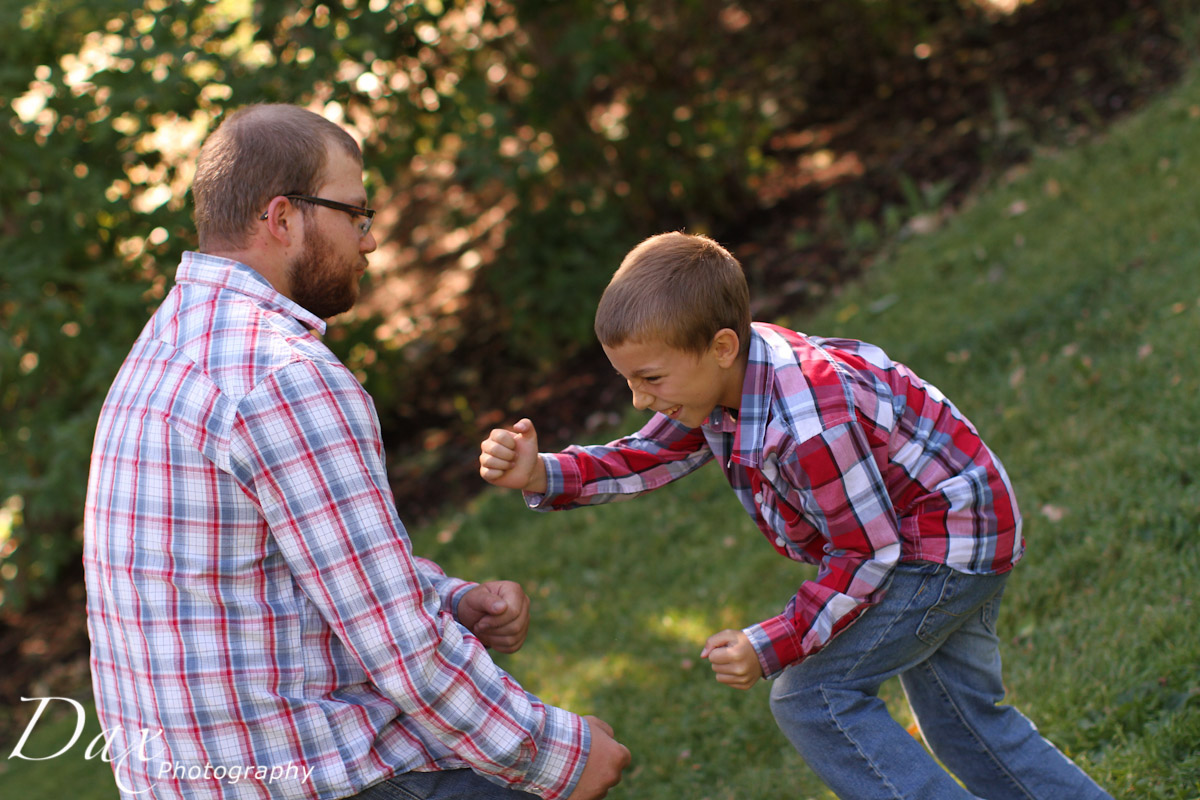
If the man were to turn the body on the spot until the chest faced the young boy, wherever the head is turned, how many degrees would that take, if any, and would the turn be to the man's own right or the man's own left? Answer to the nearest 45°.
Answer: approximately 45° to the man's own right

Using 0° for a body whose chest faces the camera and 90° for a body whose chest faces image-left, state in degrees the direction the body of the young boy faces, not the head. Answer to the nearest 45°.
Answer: approximately 90°

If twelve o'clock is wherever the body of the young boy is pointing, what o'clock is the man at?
The man is roughly at 11 o'clock from the young boy.

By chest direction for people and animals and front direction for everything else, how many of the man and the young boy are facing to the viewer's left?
1

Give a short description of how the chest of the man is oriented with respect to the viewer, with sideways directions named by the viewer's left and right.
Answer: facing away from the viewer and to the right of the viewer

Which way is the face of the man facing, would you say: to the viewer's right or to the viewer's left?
to the viewer's right
